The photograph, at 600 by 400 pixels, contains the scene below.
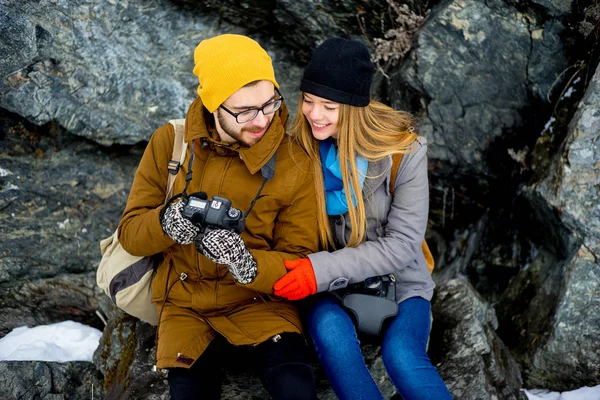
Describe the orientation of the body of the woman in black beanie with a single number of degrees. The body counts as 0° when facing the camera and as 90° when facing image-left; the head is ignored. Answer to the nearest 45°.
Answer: approximately 45°

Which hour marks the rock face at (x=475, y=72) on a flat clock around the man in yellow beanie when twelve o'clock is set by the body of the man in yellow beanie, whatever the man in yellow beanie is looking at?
The rock face is roughly at 7 o'clock from the man in yellow beanie.

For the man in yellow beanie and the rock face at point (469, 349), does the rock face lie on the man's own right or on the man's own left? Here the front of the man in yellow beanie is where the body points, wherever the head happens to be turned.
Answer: on the man's own left

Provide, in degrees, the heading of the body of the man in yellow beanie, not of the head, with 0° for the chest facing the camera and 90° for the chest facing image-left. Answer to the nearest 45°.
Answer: approximately 0°

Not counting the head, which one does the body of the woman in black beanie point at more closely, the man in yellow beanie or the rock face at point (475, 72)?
the man in yellow beanie

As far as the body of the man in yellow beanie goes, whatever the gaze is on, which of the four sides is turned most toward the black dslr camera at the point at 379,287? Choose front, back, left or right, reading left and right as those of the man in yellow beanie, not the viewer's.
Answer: left
